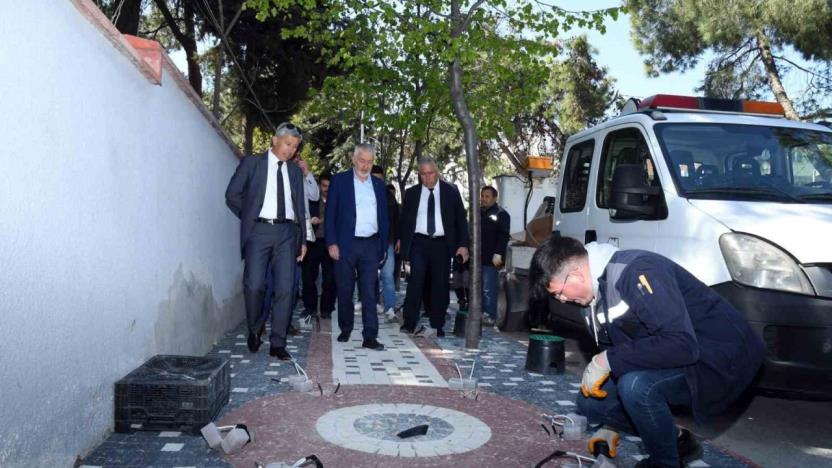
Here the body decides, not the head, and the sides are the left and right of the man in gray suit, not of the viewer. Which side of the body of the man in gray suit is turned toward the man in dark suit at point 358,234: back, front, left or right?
left

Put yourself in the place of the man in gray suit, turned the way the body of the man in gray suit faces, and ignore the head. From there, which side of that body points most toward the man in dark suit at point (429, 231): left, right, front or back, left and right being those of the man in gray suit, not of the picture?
left

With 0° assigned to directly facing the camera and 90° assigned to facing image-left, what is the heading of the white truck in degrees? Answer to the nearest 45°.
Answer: approximately 315°

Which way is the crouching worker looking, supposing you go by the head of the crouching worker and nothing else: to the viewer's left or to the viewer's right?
to the viewer's left

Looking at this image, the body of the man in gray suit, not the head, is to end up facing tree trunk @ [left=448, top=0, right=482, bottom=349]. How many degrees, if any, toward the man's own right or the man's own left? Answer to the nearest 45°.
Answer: approximately 45° to the man's own left
